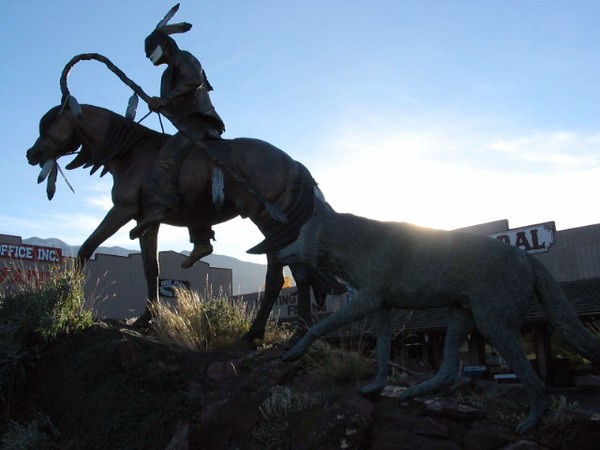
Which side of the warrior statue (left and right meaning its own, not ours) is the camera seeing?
left

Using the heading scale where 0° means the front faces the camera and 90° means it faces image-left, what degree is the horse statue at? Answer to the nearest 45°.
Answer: approximately 90°

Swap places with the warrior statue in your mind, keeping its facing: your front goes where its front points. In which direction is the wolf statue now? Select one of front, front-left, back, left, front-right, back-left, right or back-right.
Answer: back-left

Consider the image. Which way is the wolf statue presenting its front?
to the viewer's left

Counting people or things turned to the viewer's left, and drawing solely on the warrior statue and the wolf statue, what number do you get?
2

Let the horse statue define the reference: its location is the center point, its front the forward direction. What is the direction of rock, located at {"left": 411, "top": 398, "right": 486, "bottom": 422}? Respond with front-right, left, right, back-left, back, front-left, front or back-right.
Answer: back-left

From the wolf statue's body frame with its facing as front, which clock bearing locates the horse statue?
The horse statue is roughly at 1 o'clock from the wolf statue.

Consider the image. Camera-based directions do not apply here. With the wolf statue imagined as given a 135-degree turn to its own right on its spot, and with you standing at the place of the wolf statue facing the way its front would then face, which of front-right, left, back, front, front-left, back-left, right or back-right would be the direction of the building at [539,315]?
front-left

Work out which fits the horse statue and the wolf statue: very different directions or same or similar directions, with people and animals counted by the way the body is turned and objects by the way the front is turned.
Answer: same or similar directions

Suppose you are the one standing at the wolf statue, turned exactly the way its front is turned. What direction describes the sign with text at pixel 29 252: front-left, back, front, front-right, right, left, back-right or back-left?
front-right

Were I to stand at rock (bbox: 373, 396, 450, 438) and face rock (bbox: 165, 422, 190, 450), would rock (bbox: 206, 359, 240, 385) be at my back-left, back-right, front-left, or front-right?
front-right

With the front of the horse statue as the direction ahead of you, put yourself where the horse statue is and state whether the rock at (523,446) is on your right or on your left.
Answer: on your left

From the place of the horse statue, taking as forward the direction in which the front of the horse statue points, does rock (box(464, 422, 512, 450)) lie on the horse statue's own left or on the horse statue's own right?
on the horse statue's own left
